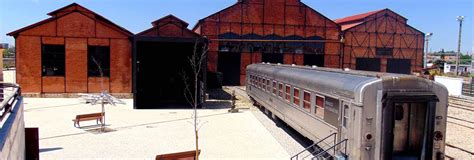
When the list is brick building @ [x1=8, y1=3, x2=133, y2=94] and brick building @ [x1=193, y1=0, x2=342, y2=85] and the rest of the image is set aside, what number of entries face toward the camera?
2

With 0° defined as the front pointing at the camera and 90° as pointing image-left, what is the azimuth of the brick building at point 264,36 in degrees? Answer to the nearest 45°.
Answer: approximately 0°

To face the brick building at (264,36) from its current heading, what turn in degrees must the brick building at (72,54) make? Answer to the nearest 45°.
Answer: approximately 90° to its left

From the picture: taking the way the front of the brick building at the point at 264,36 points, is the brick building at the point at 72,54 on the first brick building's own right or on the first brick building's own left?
on the first brick building's own right

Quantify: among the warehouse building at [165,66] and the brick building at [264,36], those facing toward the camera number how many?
2

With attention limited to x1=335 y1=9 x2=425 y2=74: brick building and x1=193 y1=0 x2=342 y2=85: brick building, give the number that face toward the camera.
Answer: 2

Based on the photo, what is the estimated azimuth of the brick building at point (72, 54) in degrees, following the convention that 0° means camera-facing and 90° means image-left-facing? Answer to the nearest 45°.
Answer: approximately 0°

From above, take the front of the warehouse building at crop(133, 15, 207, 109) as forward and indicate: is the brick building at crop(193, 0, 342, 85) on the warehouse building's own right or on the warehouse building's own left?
on the warehouse building's own left

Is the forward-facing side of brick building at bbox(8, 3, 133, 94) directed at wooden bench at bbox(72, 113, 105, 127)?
yes
